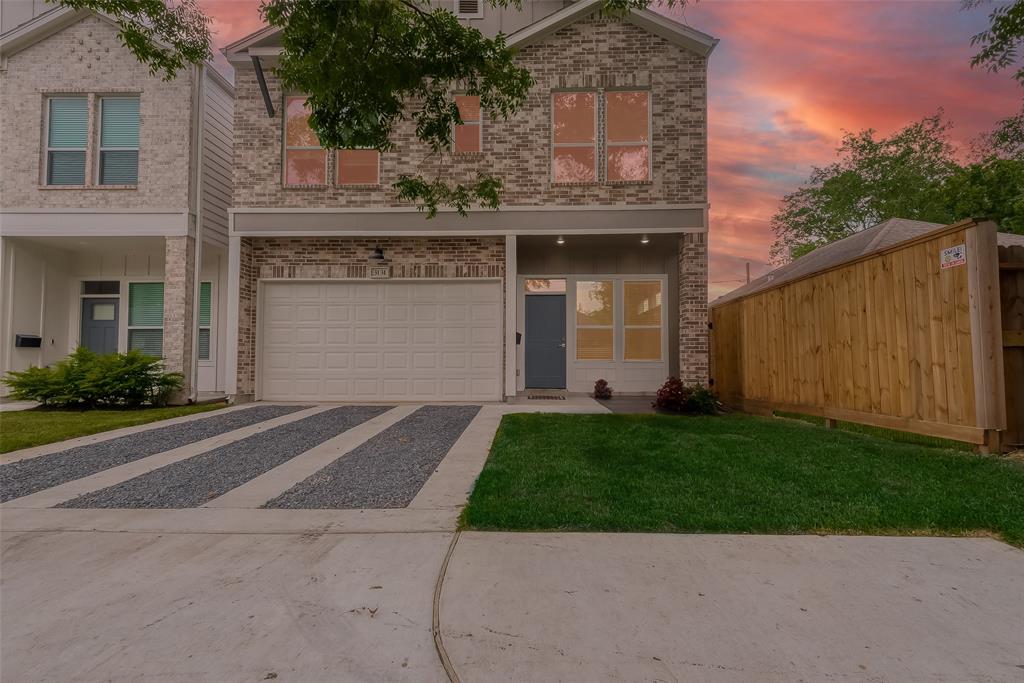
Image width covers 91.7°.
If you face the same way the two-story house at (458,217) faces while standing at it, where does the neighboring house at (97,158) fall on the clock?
The neighboring house is roughly at 3 o'clock from the two-story house.

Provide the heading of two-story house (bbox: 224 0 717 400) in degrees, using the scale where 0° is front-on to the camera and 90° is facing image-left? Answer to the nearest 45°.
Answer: approximately 0°

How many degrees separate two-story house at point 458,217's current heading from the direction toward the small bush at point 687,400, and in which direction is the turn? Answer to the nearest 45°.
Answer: approximately 90° to its left

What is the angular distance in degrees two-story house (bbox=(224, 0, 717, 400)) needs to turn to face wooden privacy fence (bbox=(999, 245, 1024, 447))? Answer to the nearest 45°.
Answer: approximately 45° to its left

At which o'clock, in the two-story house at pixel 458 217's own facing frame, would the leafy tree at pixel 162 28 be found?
The leafy tree is roughly at 2 o'clock from the two-story house.

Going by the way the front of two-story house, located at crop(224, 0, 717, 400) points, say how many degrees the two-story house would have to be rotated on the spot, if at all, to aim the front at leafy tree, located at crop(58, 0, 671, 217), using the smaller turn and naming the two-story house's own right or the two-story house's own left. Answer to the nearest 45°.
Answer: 0° — it already faces it

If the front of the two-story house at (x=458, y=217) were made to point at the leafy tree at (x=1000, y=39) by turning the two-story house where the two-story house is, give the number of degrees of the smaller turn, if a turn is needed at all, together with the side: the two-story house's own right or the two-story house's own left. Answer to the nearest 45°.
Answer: approximately 45° to the two-story house's own left
